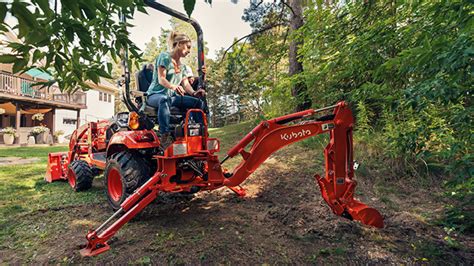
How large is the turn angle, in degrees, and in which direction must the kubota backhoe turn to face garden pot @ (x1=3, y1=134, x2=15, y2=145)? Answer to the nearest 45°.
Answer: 0° — it already faces it

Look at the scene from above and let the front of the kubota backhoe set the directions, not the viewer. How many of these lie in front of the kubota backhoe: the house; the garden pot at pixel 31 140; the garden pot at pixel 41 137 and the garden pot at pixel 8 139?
4

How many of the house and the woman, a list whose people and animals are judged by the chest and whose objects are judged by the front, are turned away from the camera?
0

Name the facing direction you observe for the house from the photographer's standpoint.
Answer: facing the viewer and to the right of the viewer

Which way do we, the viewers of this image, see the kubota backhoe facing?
facing away from the viewer and to the left of the viewer

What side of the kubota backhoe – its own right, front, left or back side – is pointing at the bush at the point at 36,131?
front

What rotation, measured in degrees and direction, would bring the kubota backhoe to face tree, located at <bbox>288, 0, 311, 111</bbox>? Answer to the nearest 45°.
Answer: approximately 90° to its right

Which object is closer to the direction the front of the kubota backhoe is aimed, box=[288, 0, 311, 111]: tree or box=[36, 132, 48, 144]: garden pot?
the garden pot

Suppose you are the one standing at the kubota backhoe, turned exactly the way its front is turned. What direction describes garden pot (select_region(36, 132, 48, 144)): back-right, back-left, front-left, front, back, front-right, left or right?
front
